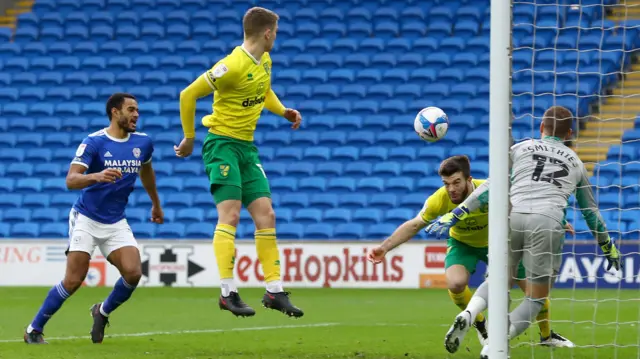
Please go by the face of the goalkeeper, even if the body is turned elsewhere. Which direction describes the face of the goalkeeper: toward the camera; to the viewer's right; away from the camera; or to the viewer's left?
away from the camera

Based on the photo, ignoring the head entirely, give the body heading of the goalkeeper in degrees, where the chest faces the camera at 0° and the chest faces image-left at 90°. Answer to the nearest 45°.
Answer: approximately 180°

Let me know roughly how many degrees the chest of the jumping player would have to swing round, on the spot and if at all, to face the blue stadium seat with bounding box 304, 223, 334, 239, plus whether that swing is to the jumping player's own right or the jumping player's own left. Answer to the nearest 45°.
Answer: approximately 135° to the jumping player's own left

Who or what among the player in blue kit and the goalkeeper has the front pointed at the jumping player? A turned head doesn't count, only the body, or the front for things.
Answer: the player in blue kit

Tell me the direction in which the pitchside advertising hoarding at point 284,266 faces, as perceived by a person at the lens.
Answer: facing the viewer

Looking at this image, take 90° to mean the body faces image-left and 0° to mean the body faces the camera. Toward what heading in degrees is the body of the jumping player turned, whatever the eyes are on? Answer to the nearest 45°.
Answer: approximately 315°

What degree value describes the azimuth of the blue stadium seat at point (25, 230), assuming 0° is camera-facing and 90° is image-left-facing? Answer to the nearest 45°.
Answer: approximately 0°

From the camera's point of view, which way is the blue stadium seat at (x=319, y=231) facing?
toward the camera

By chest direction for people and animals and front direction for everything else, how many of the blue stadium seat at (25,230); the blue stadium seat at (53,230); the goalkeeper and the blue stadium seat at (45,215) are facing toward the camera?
3

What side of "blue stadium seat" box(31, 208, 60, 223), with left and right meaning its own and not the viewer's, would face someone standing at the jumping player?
front

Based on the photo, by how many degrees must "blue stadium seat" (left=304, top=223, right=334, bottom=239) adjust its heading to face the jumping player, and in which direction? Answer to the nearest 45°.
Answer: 0° — it already faces them

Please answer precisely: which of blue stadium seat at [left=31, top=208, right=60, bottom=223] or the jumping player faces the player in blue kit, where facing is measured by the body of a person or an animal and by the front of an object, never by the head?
the blue stadium seat

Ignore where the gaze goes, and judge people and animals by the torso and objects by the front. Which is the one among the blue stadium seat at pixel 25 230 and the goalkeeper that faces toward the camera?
the blue stadium seat
